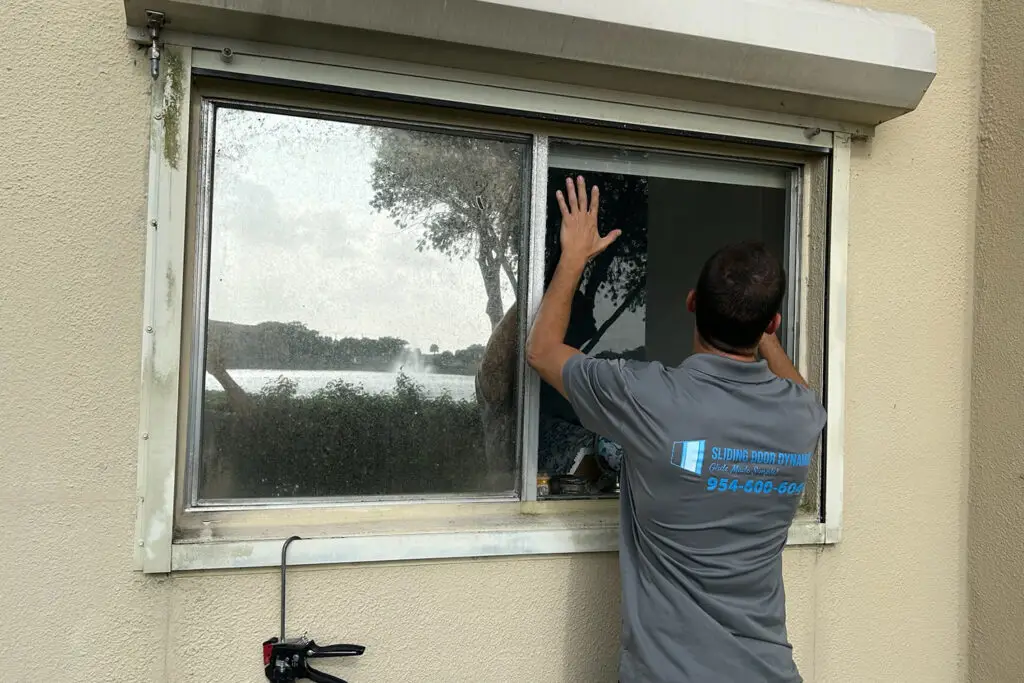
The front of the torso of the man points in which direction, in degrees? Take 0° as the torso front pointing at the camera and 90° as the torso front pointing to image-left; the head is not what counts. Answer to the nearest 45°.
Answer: approximately 135°

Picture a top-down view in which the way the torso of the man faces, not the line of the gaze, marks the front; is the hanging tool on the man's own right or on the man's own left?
on the man's own left

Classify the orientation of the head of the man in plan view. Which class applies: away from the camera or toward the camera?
away from the camera

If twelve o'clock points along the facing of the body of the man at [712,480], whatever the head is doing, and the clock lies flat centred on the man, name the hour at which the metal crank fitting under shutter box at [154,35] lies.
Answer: The metal crank fitting under shutter box is roughly at 10 o'clock from the man.
